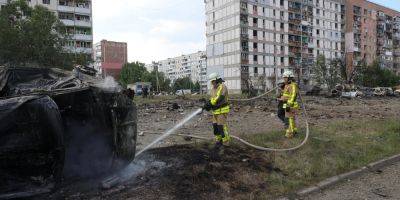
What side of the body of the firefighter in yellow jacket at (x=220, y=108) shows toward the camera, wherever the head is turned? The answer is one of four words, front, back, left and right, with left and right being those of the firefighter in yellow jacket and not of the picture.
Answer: left

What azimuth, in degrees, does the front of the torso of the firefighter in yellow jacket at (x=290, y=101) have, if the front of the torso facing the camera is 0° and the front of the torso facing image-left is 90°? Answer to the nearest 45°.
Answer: approximately 90°

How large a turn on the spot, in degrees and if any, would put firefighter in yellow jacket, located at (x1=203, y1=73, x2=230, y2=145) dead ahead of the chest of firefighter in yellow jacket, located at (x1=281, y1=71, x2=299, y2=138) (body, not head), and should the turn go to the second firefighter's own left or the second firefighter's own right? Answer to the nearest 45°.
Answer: approximately 45° to the second firefighter's own left

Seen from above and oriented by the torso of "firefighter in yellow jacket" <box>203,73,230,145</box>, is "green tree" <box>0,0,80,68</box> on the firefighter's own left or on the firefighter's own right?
on the firefighter's own right

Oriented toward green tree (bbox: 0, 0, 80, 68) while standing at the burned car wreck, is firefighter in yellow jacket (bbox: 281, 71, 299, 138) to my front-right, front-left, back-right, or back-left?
front-right

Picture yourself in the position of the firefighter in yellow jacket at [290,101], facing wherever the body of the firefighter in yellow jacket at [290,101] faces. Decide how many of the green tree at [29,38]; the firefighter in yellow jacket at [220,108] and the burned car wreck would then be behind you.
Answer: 0

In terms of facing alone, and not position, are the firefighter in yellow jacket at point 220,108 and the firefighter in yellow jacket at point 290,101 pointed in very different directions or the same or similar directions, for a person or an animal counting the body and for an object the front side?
same or similar directions

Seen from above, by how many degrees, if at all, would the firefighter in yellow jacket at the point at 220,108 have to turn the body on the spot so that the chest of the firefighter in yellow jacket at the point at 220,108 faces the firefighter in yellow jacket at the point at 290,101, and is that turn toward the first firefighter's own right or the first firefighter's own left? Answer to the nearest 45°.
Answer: approximately 135° to the first firefighter's own right

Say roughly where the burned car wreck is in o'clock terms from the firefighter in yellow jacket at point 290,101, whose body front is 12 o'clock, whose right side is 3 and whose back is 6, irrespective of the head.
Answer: The burned car wreck is roughly at 10 o'clock from the firefighter in yellow jacket.

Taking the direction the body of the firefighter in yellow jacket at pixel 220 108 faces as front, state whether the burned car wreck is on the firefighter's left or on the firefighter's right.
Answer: on the firefighter's left
